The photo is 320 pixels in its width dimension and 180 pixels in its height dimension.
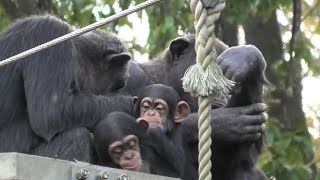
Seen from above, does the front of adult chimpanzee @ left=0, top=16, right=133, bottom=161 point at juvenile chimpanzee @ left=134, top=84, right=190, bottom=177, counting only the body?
yes

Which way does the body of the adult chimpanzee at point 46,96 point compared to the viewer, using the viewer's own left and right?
facing to the right of the viewer

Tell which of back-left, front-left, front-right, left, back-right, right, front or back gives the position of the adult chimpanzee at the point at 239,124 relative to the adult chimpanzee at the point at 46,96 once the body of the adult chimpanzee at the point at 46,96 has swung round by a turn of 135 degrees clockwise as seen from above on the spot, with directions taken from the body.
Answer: back-left

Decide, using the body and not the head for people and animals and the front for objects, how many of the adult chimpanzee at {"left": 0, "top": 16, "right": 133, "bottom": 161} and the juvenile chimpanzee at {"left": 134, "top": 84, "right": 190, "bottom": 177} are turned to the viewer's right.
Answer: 1
